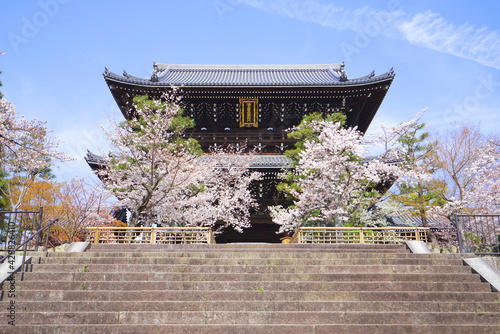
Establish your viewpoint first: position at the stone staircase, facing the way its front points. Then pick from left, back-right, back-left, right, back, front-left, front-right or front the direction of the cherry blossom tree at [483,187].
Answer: back-left

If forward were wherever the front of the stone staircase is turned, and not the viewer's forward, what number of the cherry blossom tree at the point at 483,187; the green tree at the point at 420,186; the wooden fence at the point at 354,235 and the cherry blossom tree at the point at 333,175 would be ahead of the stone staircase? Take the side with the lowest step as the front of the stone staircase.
0

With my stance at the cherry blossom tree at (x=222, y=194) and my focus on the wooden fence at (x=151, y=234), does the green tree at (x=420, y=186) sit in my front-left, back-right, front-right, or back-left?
back-left

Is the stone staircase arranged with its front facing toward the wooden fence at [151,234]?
no

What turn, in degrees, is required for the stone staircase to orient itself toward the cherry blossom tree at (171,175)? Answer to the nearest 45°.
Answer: approximately 135° to its right

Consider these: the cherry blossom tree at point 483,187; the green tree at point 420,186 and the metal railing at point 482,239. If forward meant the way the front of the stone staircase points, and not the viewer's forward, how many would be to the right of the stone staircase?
0

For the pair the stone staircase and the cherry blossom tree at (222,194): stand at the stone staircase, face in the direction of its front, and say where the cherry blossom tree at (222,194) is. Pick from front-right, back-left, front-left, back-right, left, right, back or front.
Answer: back

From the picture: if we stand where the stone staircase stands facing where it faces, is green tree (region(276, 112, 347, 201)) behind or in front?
behind

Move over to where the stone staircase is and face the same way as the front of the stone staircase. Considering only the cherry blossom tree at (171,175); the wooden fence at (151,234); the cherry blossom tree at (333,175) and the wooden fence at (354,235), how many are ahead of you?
0

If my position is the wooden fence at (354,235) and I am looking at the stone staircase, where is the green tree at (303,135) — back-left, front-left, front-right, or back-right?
back-right

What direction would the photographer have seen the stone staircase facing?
facing the viewer

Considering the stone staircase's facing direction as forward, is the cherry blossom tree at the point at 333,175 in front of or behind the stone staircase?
behind

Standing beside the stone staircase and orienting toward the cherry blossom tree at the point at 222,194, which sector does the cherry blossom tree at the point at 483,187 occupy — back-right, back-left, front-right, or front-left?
front-right

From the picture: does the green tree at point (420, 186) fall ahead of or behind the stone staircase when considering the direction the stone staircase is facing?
behind
